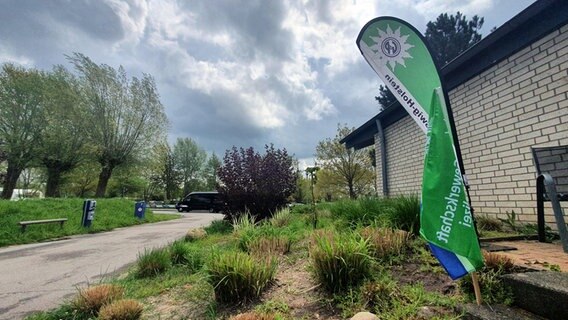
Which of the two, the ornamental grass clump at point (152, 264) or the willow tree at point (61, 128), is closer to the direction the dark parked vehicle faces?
the willow tree

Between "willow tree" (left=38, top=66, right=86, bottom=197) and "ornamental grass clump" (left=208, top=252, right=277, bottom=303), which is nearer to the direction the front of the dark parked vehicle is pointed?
the willow tree

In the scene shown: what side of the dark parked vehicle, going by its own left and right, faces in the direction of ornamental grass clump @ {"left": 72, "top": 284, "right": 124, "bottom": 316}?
left

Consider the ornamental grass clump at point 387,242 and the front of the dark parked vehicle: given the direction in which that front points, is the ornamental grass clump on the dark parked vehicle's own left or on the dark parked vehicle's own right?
on the dark parked vehicle's own left

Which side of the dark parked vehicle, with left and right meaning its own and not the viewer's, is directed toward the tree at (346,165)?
back

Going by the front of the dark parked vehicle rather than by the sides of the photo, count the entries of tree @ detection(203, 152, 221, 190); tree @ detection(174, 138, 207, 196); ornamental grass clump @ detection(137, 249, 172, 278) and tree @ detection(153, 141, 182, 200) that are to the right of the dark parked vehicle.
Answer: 3

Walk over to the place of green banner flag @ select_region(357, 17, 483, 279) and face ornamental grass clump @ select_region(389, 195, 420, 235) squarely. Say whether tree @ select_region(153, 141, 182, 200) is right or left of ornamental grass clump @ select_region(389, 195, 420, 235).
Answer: left

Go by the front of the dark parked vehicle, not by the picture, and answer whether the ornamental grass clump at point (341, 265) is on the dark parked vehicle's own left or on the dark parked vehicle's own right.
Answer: on the dark parked vehicle's own left

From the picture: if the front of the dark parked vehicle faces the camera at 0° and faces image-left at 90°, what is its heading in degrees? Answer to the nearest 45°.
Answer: approximately 90°

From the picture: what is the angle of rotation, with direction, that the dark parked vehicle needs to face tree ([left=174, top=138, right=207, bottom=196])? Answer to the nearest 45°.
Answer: approximately 90° to its right

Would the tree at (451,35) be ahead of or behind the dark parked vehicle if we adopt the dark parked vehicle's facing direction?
behind

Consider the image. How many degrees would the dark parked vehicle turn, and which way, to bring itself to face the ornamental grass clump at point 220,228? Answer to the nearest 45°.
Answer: approximately 90° to its left
